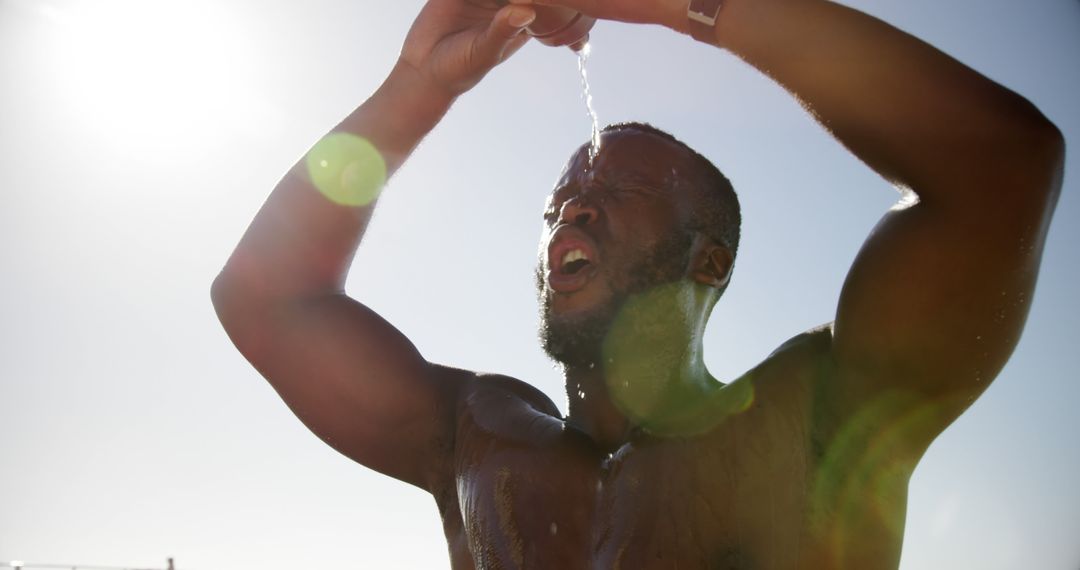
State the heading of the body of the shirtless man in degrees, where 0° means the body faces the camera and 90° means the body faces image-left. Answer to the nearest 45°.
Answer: approximately 45°

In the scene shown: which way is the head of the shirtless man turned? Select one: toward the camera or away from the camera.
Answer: toward the camera
